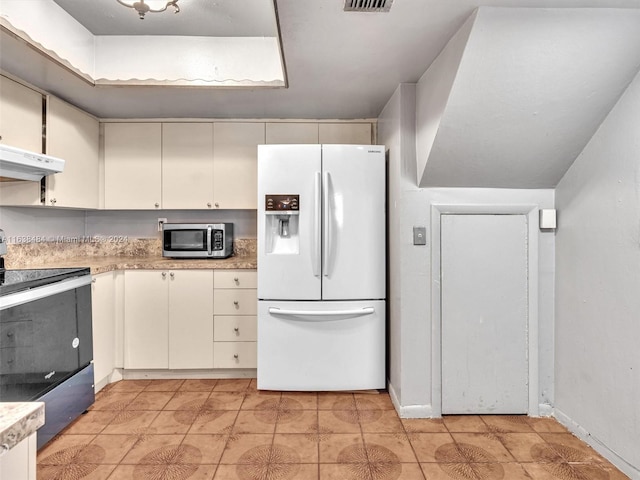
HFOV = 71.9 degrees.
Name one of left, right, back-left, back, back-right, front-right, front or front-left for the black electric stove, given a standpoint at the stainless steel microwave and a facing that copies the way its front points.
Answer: front-right

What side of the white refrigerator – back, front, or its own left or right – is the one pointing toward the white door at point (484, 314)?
left

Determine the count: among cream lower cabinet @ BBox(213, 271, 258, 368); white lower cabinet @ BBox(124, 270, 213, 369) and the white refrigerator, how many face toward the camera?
3

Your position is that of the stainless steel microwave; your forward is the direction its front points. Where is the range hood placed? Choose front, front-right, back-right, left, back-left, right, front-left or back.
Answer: front-right

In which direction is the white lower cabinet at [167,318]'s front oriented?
toward the camera

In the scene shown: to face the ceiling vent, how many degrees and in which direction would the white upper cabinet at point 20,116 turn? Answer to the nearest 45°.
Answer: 0° — it already faces it

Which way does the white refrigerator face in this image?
toward the camera

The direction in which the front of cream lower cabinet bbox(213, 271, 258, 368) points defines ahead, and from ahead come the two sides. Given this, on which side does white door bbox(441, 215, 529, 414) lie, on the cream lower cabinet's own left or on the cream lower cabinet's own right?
on the cream lower cabinet's own left

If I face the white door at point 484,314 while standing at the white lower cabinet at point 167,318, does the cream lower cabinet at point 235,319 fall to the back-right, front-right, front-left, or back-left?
front-left

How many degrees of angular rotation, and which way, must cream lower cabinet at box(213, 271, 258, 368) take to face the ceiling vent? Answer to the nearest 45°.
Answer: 0° — it already faces it

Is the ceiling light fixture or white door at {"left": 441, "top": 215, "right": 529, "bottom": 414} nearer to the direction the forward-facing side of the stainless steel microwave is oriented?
the ceiling light fixture

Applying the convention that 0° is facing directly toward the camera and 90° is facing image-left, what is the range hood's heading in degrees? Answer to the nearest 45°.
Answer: approximately 315°

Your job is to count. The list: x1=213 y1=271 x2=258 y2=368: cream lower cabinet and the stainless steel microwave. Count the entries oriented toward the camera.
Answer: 2

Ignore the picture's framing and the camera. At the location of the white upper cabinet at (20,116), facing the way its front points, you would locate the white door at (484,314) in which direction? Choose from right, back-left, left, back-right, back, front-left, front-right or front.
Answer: front

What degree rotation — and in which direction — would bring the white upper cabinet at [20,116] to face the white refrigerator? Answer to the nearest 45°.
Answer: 0° — it already faces it

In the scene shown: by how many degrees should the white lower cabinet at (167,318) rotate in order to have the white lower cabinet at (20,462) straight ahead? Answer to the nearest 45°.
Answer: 0° — it already faces it

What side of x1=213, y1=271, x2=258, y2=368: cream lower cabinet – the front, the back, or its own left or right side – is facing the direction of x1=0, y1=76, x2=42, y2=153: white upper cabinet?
right

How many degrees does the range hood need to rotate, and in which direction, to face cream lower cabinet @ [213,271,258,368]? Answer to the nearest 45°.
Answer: approximately 45° to its left

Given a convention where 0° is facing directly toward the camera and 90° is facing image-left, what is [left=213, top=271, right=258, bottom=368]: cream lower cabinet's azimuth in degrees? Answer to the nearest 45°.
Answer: approximately 0°

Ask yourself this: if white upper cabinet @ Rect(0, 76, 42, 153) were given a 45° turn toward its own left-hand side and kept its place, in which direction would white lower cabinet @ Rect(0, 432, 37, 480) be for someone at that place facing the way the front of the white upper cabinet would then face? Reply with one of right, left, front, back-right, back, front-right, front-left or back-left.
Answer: right

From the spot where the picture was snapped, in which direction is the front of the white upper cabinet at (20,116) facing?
facing the viewer and to the right of the viewer

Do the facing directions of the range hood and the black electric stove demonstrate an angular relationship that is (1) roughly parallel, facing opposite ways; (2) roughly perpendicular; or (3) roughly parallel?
roughly parallel
